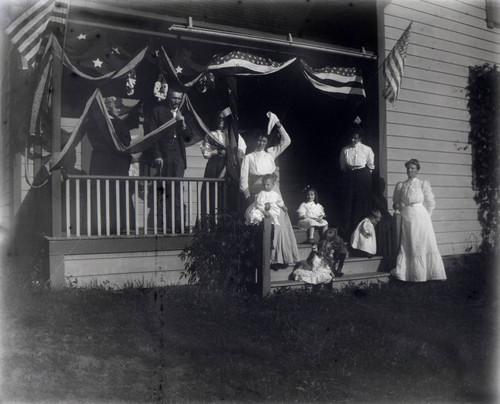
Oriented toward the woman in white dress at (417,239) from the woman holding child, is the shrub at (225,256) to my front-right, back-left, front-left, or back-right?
back-right

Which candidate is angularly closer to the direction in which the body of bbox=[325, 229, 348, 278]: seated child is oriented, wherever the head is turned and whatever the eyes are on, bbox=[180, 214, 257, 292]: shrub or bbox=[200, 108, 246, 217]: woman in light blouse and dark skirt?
the shrub

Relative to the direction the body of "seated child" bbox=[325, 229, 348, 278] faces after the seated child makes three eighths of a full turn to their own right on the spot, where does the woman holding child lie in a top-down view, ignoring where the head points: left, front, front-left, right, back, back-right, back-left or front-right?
left

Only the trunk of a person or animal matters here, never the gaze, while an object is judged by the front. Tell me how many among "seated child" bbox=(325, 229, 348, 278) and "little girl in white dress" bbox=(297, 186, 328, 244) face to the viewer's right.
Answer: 0

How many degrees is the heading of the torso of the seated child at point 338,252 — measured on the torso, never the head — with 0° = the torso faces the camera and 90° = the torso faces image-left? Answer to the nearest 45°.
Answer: approximately 45°

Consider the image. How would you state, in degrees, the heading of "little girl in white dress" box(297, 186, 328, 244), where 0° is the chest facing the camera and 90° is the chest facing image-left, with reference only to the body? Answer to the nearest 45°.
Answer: approximately 0°

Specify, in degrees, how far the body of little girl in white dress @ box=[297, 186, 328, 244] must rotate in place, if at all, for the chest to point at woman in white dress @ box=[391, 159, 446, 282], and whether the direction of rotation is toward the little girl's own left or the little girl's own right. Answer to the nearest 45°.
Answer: approximately 90° to the little girl's own left

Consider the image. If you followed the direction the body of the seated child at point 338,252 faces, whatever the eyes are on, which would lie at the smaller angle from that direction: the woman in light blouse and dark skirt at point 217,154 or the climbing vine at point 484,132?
the woman in light blouse and dark skirt
